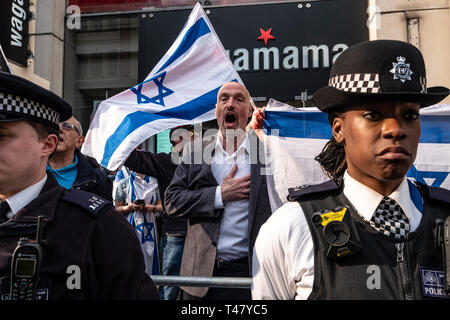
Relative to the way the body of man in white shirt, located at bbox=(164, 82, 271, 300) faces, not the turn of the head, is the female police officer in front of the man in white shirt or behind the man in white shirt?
in front

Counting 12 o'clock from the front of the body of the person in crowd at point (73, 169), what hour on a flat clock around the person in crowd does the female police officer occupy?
The female police officer is roughly at 10 o'clock from the person in crowd.

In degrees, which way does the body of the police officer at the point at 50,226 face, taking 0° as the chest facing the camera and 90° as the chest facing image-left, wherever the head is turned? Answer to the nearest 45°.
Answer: approximately 45°

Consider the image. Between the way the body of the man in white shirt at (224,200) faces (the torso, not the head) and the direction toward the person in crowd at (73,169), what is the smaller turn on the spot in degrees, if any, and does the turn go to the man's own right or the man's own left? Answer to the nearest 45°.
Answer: approximately 135° to the man's own right

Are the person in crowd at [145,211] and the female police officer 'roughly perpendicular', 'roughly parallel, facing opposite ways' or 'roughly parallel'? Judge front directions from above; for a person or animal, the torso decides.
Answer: roughly parallel

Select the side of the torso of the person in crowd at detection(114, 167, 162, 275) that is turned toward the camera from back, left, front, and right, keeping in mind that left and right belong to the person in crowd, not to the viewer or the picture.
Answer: front

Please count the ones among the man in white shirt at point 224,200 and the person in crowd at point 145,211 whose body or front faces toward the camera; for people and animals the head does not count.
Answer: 2

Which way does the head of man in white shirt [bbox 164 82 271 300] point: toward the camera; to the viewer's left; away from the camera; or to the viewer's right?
toward the camera

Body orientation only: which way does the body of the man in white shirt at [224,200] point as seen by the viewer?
toward the camera

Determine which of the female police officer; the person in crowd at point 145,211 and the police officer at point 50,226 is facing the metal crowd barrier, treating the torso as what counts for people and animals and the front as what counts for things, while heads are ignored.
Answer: the person in crowd

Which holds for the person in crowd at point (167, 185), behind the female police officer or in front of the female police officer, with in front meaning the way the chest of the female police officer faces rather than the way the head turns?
behind

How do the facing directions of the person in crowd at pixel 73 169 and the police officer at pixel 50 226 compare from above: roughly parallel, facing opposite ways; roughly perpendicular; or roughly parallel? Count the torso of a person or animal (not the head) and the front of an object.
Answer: roughly parallel

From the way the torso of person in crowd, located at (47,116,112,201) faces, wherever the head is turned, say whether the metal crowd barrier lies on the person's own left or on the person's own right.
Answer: on the person's own left
